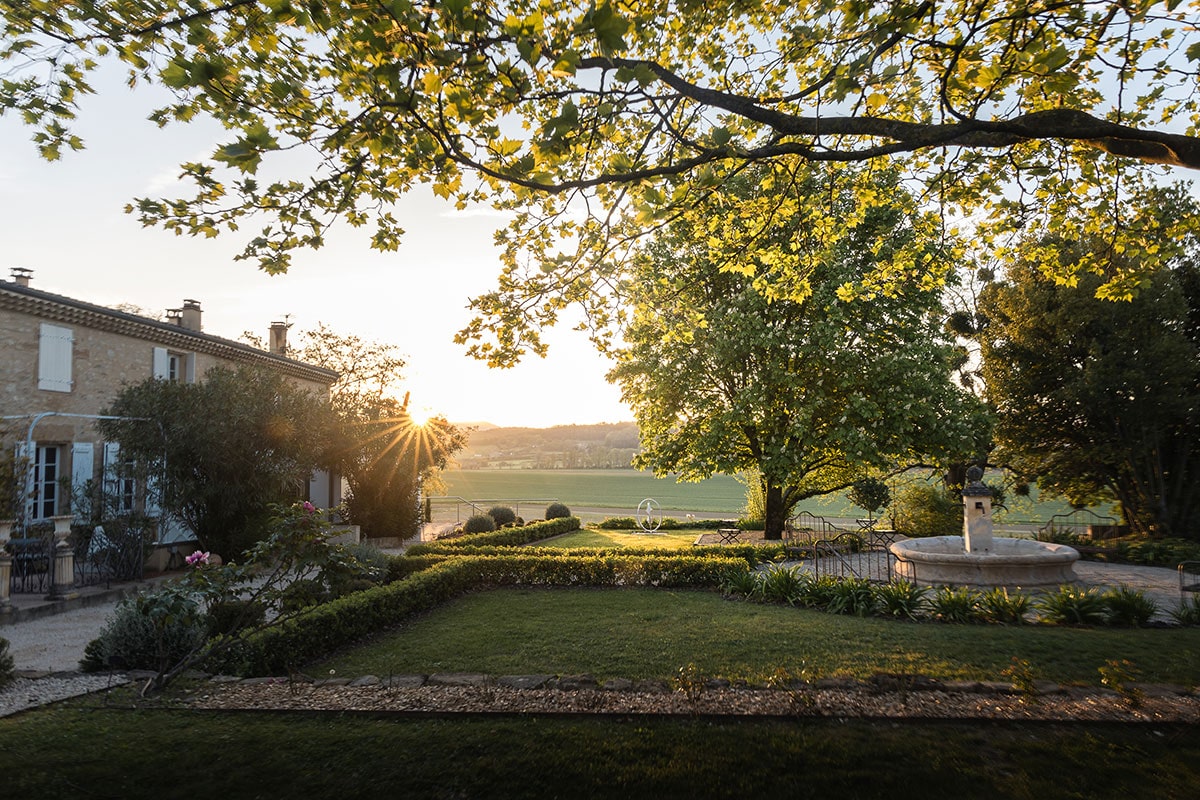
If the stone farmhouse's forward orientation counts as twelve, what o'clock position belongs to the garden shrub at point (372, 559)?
The garden shrub is roughly at 12 o'clock from the stone farmhouse.

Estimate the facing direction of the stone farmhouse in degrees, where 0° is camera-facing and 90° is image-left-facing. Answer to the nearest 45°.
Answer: approximately 315°

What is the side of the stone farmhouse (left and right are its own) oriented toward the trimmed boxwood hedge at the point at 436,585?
front

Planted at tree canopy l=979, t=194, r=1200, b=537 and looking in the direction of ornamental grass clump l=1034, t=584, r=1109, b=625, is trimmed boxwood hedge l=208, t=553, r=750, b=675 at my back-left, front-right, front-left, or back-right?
front-right

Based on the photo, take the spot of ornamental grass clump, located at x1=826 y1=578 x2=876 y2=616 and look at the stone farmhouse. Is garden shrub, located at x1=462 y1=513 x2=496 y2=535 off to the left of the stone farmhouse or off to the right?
right

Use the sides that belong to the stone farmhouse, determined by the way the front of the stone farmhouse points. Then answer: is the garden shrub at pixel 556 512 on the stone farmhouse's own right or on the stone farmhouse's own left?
on the stone farmhouse's own left

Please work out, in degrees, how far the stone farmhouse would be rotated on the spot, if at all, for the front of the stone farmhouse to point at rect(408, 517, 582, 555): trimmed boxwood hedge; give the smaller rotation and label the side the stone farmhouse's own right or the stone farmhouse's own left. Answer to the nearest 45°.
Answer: approximately 45° to the stone farmhouse's own left

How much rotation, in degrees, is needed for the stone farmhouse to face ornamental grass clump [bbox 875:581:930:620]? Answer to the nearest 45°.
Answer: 0° — it already faces it

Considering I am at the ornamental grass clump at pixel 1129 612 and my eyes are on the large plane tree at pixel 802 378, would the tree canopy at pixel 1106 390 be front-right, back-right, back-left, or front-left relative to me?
front-right

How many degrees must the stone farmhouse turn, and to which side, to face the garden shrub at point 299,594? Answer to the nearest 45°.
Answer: approximately 45° to its right

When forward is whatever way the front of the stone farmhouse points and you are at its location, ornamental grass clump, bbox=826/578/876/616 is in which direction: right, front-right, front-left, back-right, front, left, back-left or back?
front

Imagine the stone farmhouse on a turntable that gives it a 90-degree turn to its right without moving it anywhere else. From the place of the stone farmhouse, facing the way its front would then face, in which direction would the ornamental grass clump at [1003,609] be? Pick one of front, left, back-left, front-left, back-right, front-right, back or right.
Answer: left

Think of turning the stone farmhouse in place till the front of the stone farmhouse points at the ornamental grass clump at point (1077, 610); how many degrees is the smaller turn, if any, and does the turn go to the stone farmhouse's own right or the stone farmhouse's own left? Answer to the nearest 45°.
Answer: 0° — it already faces it
